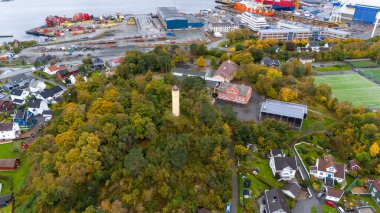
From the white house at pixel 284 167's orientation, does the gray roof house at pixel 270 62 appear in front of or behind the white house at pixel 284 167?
behind

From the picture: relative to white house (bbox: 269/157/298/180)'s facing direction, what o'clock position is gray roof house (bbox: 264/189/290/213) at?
The gray roof house is roughly at 12 o'clock from the white house.

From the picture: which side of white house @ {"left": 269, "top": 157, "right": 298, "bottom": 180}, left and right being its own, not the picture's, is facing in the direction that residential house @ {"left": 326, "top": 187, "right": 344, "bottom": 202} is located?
left

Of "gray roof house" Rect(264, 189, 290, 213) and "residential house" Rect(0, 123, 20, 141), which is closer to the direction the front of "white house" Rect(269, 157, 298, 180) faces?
the gray roof house

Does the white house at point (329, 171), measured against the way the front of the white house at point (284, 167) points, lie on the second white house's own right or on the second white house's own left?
on the second white house's own left

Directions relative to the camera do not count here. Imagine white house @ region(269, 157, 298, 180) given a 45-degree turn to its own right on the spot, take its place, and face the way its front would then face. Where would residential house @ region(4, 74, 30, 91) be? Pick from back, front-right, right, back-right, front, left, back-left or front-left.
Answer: front-right

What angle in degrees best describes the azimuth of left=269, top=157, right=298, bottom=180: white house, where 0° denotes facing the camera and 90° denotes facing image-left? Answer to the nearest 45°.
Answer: approximately 0°

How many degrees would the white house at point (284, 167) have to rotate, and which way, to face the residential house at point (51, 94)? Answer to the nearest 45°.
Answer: approximately 90° to its right

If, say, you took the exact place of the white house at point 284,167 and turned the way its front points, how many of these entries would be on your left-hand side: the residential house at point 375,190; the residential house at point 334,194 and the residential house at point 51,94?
2

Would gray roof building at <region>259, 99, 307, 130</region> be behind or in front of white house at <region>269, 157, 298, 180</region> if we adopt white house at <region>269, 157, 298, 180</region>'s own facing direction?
behind

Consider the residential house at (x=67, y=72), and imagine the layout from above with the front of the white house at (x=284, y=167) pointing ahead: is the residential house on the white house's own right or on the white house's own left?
on the white house's own right

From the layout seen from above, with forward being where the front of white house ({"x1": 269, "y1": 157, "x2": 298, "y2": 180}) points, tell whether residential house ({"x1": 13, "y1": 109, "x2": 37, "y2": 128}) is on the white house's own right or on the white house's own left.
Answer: on the white house's own right

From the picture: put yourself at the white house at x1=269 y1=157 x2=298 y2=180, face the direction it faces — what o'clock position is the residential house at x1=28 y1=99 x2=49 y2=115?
The residential house is roughly at 3 o'clock from the white house.

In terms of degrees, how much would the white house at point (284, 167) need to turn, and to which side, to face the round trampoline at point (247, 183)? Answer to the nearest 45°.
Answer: approximately 45° to its right

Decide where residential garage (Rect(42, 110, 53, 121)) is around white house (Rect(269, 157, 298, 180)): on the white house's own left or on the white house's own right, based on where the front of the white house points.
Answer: on the white house's own right

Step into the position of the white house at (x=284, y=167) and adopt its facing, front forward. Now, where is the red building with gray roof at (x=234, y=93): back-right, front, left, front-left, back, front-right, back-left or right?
back-right

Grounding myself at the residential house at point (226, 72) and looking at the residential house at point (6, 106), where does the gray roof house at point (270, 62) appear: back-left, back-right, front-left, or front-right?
back-right

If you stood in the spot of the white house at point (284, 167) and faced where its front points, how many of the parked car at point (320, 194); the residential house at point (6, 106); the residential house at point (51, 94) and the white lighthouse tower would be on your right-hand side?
3
